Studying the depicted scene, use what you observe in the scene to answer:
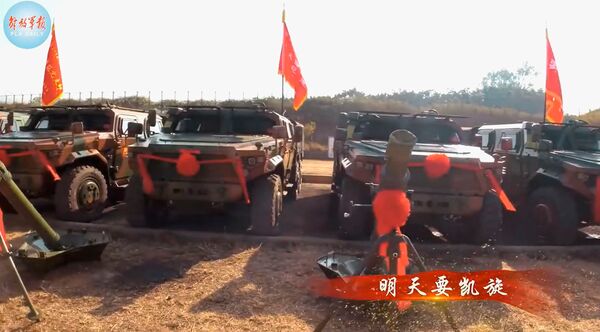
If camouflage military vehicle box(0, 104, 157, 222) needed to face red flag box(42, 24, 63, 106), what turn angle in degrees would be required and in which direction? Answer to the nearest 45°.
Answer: approximately 135° to its right

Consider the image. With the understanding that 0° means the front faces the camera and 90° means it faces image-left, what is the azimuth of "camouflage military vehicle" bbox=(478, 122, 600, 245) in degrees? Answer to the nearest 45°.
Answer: approximately 315°

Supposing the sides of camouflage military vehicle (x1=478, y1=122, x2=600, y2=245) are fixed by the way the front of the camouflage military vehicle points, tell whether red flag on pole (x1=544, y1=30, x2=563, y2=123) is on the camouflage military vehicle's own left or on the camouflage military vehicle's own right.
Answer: on the camouflage military vehicle's own left

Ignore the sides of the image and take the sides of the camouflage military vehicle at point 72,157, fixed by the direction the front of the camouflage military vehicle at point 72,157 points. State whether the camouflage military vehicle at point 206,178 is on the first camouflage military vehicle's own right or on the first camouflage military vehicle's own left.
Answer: on the first camouflage military vehicle's own left

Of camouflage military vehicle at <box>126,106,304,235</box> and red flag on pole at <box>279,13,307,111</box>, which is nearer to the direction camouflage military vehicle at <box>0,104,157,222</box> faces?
the camouflage military vehicle

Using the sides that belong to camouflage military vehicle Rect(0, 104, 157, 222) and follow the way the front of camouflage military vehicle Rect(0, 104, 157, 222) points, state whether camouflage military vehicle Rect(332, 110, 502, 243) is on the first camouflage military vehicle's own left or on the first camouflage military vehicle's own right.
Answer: on the first camouflage military vehicle's own left

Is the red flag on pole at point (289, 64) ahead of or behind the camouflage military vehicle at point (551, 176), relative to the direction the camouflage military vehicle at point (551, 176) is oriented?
behind

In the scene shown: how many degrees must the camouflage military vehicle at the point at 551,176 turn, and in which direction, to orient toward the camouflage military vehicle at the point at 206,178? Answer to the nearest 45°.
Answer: approximately 90° to its right

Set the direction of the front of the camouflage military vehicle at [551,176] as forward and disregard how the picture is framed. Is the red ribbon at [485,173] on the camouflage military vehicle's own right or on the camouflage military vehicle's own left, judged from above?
on the camouflage military vehicle's own right

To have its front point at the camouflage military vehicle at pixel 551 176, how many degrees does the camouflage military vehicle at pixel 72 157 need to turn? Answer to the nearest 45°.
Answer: approximately 90° to its left
